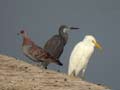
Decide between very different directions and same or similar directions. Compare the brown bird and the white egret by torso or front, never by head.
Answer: very different directions

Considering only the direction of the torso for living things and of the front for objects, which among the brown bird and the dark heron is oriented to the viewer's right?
the dark heron

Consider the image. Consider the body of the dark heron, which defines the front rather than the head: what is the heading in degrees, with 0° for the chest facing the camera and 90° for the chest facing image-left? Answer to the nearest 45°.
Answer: approximately 270°

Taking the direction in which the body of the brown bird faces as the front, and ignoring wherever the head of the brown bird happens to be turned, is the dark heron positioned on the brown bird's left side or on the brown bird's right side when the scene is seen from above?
on the brown bird's right side

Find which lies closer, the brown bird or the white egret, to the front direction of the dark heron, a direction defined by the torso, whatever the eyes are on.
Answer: the white egret

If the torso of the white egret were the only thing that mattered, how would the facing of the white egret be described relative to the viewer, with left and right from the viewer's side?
facing to the right of the viewer

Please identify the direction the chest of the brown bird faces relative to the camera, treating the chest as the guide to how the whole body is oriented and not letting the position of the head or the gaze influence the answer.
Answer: to the viewer's left

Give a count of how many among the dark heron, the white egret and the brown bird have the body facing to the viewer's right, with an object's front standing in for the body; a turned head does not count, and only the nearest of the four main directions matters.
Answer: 2

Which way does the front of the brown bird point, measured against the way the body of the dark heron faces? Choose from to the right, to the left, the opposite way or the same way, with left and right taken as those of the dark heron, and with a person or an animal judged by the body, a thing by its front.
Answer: the opposite way
